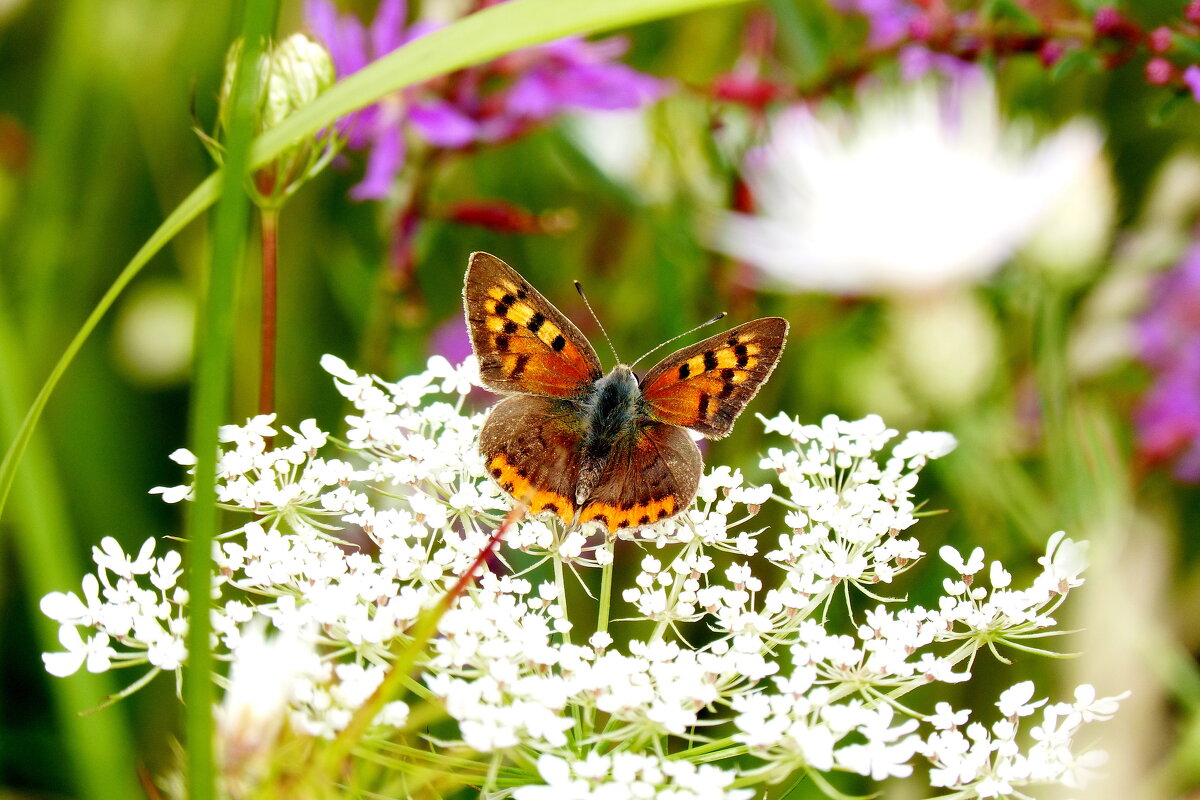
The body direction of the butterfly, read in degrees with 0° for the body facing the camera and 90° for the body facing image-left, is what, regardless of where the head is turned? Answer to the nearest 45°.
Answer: approximately 180°
